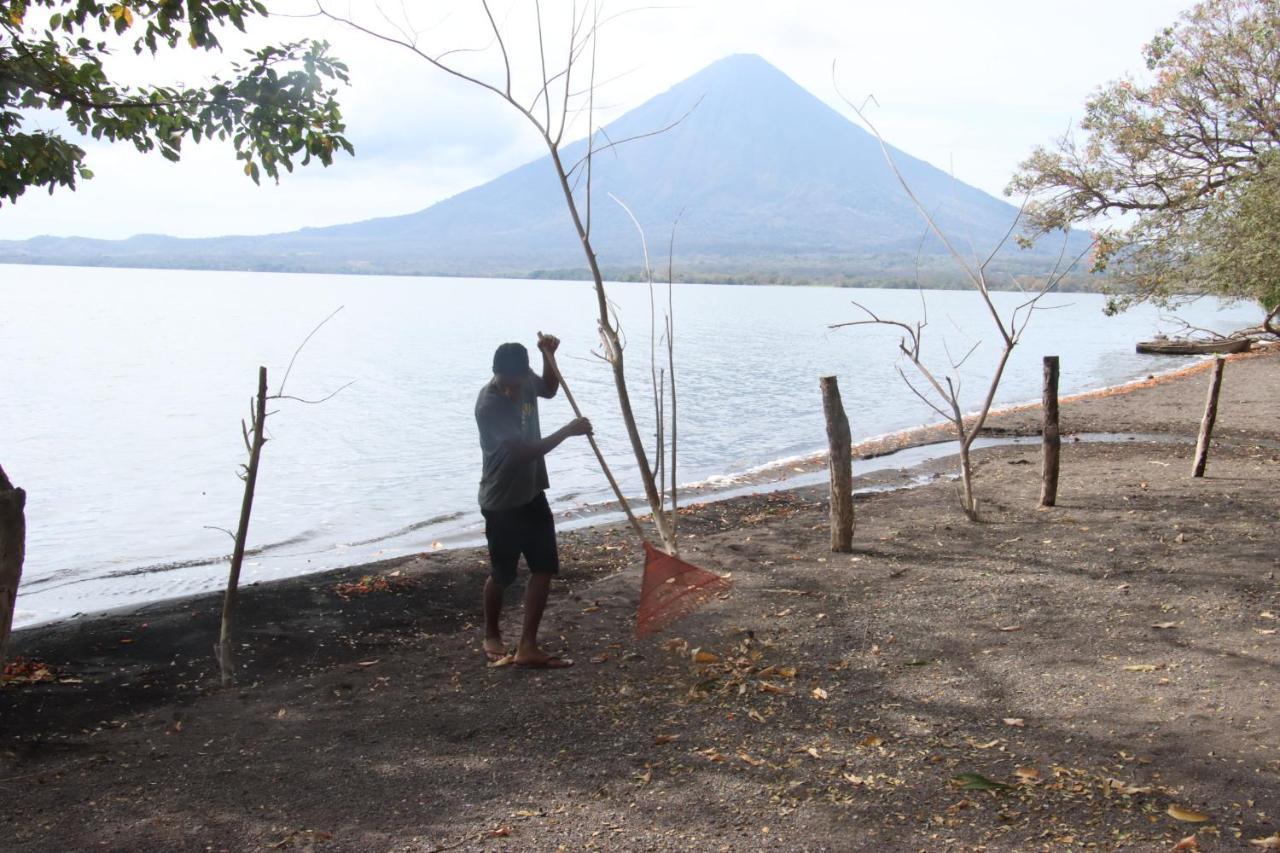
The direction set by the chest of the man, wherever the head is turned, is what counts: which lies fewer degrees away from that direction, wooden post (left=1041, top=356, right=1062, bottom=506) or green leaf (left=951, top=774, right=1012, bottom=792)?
the green leaf

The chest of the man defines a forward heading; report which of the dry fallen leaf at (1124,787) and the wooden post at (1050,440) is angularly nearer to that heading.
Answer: the dry fallen leaf

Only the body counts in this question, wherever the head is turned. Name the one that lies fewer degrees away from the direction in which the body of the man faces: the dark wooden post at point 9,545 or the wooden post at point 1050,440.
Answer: the wooden post at point 1050,440

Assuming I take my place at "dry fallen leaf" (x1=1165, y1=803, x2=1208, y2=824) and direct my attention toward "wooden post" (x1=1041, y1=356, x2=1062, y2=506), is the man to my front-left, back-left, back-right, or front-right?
front-left

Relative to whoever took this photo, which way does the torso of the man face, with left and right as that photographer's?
facing the viewer and to the right of the viewer

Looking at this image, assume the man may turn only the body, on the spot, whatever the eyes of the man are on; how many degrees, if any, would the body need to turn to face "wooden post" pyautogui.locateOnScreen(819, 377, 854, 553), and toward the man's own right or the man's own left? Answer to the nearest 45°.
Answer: approximately 90° to the man's own left

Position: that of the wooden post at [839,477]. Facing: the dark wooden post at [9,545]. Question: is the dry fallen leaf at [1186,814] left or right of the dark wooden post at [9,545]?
left

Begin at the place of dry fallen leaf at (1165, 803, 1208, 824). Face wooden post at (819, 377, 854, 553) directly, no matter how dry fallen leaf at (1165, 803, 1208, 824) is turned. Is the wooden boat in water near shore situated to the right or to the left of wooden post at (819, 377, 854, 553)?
right

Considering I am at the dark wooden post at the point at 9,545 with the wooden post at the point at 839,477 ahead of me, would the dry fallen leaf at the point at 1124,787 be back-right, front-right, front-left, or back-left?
front-right

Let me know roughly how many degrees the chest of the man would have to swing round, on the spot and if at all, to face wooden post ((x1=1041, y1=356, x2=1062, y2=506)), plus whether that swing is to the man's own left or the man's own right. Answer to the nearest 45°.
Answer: approximately 90° to the man's own left

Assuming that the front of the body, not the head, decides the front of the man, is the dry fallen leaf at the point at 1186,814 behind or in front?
in front

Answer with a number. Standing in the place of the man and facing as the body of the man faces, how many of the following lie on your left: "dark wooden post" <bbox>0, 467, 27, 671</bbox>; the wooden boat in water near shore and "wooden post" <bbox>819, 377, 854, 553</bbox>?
2

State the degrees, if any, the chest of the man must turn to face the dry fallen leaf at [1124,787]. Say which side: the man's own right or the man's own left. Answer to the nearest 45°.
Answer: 0° — they already face it

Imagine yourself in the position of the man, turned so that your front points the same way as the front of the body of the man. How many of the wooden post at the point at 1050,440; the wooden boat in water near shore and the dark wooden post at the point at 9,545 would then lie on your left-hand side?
2

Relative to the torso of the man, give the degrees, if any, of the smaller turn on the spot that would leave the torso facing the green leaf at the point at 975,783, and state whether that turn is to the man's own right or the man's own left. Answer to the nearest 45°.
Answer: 0° — they already face it

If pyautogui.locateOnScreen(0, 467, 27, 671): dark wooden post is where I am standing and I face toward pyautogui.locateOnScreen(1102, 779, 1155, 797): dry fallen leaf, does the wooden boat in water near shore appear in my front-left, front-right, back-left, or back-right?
front-left
